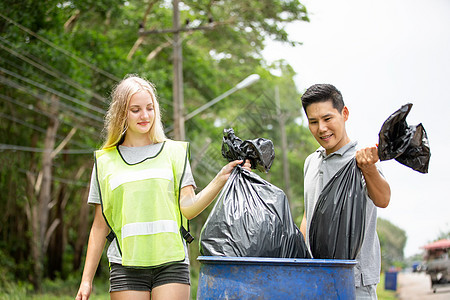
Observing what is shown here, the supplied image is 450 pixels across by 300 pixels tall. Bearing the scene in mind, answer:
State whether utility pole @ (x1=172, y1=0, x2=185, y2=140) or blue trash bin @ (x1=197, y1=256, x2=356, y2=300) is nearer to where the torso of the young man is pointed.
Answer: the blue trash bin

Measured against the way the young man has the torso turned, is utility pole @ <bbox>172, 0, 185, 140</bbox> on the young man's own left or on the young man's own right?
on the young man's own right

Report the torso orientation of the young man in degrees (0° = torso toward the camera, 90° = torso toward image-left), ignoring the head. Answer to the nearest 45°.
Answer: approximately 45°

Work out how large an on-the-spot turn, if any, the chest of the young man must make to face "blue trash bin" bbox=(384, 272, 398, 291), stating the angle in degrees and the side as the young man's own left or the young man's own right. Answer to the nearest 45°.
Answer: approximately 135° to the young man's own right
